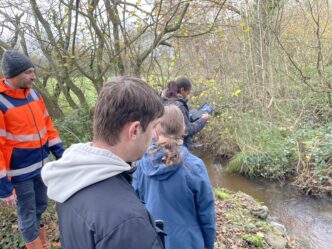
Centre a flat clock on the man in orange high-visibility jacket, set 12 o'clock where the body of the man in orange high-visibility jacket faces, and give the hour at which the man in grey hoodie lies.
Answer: The man in grey hoodie is roughly at 1 o'clock from the man in orange high-visibility jacket.

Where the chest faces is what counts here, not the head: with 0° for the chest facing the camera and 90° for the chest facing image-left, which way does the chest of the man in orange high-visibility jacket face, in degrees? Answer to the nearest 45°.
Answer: approximately 315°

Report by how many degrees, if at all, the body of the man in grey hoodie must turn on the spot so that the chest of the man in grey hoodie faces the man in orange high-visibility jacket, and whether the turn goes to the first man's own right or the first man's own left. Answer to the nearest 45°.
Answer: approximately 45° to the first man's own left

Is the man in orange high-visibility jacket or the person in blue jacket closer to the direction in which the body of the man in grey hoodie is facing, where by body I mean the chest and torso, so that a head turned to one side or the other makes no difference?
the person in blue jacket

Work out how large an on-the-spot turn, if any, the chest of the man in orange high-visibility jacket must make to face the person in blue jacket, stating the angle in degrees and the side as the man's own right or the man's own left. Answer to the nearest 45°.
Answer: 0° — they already face them

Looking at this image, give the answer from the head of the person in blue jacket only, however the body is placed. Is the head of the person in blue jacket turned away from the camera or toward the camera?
away from the camera

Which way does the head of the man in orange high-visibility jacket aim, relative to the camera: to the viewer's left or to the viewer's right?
to the viewer's right

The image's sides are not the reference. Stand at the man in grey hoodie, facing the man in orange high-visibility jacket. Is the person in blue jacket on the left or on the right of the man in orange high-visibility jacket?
right

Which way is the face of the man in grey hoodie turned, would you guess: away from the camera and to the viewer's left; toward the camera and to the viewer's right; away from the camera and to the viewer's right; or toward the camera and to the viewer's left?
away from the camera and to the viewer's right

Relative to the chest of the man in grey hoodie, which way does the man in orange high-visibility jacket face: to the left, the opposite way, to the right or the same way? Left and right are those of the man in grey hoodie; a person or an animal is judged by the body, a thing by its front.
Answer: to the right
